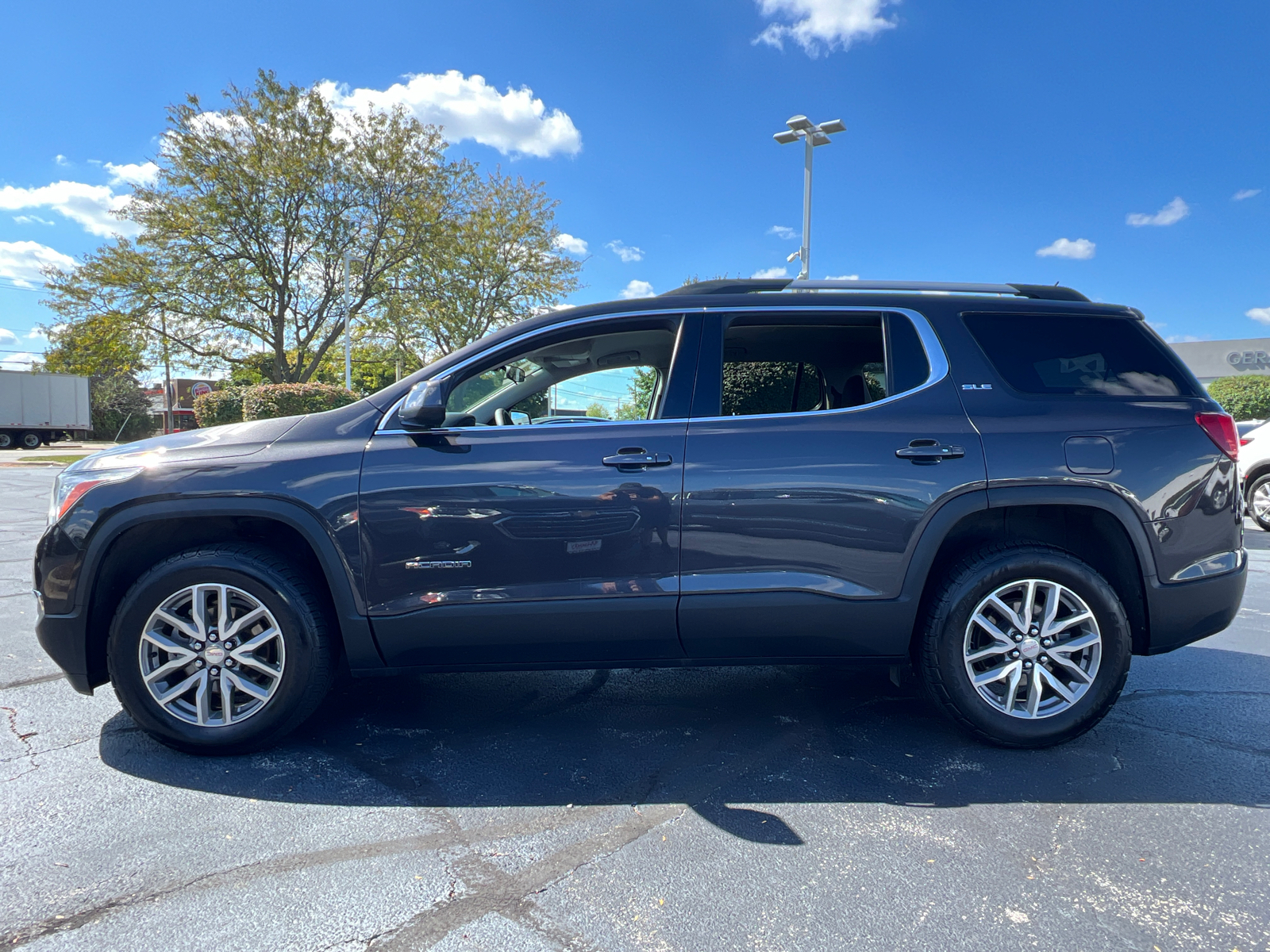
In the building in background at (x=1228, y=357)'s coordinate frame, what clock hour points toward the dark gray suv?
The dark gray suv is roughly at 12 o'clock from the building in background.

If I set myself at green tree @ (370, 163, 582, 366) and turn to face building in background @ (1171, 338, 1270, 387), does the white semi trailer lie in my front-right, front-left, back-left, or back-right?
back-left

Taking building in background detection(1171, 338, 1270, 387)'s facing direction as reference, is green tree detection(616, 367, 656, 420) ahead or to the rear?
ahead

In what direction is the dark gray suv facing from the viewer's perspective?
to the viewer's left

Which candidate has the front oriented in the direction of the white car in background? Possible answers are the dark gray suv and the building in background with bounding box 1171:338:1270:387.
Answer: the building in background

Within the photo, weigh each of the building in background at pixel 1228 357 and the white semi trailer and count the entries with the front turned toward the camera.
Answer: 1

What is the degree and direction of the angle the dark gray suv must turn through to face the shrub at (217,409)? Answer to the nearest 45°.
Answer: approximately 45° to its right

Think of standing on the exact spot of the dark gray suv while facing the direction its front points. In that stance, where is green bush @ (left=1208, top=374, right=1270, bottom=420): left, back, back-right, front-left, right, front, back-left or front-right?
back-right

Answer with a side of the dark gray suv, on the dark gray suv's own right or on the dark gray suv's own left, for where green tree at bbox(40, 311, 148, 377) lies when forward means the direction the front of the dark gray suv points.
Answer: on the dark gray suv's own right
